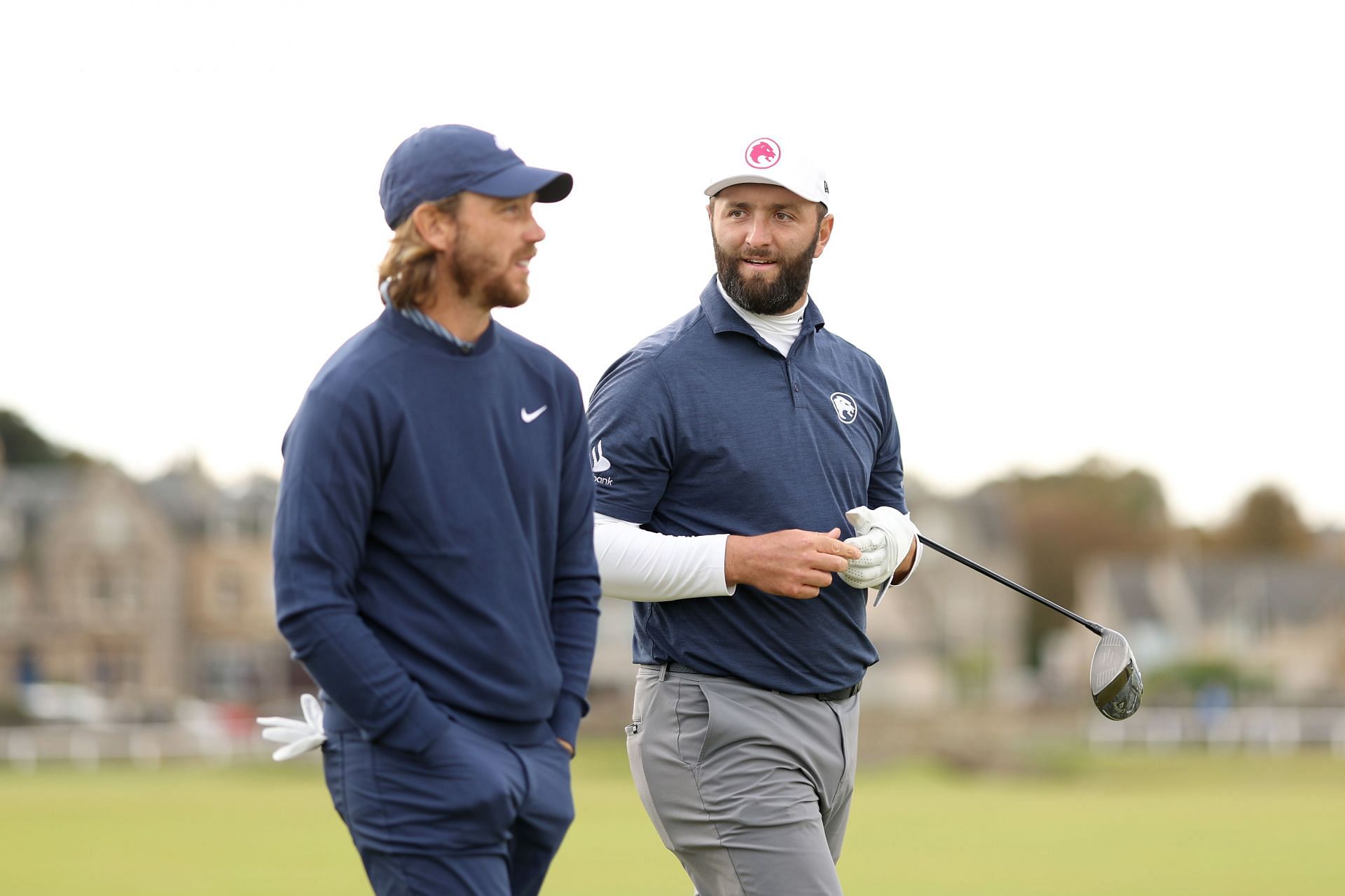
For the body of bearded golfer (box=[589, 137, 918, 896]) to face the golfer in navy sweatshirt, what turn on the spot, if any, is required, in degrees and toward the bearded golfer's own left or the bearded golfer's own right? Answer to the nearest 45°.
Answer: approximately 90° to the bearded golfer's own right

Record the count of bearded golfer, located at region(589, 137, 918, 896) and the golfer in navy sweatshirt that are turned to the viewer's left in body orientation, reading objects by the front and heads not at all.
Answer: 0

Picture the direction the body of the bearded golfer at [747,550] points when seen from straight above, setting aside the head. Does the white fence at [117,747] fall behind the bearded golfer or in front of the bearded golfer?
behind

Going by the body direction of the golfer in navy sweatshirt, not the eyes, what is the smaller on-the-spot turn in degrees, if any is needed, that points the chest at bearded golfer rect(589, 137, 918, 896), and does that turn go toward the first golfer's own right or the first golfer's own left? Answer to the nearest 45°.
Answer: approximately 90° to the first golfer's own left

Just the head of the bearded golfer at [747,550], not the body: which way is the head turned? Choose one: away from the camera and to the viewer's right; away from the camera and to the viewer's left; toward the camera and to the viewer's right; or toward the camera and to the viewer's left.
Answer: toward the camera and to the viewer's left

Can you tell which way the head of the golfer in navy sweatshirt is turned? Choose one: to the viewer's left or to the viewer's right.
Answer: to the viewer's right

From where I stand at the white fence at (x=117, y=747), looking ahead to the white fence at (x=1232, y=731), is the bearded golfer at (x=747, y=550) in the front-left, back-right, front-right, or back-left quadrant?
front-right

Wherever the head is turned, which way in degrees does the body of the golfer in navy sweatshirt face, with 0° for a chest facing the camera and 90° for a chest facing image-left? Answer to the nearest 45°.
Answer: approximately 315°
